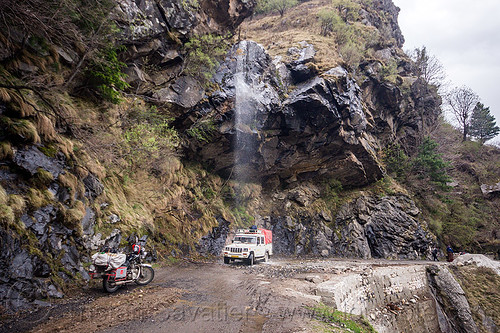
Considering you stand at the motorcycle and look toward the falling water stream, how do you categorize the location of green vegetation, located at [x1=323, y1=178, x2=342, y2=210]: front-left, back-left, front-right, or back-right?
front-right

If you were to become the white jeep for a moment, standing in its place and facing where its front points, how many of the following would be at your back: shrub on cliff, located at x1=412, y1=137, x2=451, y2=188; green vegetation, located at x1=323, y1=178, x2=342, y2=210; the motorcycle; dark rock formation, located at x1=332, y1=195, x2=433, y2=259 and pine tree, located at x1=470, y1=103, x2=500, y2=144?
4

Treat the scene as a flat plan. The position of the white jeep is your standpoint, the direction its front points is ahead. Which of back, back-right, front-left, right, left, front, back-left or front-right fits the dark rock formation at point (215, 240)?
right

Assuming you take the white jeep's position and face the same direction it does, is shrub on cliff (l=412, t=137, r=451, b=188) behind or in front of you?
behind

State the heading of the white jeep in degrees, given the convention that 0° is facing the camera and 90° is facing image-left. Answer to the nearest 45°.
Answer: approximately 45°

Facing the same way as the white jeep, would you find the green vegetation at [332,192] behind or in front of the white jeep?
behind

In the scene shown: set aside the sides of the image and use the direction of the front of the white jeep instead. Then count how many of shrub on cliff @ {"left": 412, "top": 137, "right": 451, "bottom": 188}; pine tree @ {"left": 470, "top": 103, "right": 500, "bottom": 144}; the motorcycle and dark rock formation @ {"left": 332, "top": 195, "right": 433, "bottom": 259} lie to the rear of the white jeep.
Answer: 3
